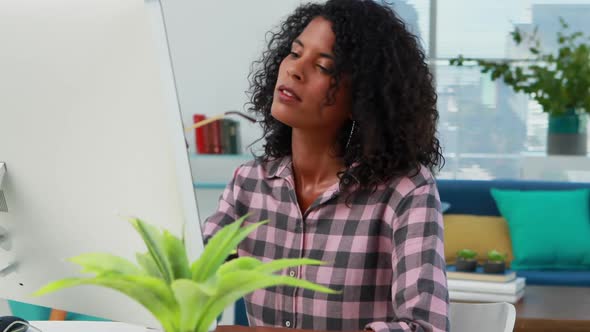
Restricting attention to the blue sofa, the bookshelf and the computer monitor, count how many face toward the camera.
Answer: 2

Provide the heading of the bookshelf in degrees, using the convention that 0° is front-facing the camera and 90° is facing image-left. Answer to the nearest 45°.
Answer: approximately 0°

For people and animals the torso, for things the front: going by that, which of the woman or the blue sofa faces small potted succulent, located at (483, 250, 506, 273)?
the blue sofa

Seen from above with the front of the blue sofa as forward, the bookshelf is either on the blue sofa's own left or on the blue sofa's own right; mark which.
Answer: on the blue sofa's own right

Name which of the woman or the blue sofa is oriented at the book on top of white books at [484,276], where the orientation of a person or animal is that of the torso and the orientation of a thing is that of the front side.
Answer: the blue sofa

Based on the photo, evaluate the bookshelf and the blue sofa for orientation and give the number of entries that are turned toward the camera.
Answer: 2

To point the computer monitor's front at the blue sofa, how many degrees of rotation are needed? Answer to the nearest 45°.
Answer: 0° — it already faces it

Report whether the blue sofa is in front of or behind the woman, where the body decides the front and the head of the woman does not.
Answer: behind

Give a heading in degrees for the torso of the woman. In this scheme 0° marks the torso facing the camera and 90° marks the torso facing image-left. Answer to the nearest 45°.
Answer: approximately 45°
